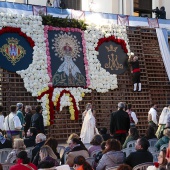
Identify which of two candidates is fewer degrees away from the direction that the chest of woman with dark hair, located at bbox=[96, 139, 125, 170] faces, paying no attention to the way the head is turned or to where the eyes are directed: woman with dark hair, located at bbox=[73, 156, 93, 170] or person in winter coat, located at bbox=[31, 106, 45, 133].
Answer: the person in winter coat

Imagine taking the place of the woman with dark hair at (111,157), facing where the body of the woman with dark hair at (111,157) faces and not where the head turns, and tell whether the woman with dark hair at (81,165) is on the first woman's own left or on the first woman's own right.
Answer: on the first woman's own left

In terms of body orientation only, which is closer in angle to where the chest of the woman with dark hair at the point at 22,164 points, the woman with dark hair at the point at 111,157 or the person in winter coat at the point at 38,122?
the person in winter coat

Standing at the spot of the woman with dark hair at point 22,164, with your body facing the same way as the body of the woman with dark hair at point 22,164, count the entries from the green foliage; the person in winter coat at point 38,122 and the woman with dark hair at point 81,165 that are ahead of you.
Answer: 2

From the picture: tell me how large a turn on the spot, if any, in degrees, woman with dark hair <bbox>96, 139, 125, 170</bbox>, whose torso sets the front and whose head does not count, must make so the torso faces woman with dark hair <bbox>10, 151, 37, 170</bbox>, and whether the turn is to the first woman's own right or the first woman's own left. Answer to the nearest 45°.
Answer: approximately 90° to the first woman's own left

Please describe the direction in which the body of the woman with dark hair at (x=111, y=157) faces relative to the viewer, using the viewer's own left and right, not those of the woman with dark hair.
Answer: facing away from the viewer and to the left of the viewer

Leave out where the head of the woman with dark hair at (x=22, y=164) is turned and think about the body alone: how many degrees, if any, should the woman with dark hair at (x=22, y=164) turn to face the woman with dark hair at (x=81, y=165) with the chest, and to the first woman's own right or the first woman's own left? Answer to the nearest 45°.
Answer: approximately 135° to the first woman's own right

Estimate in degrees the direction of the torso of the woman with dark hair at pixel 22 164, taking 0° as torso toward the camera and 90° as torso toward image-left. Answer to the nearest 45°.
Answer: approximately 180°

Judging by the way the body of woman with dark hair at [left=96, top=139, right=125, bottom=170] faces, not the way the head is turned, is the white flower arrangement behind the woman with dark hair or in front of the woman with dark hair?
in front
